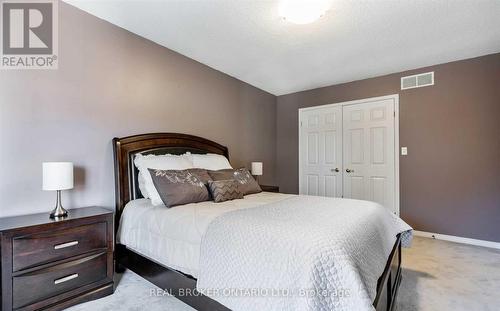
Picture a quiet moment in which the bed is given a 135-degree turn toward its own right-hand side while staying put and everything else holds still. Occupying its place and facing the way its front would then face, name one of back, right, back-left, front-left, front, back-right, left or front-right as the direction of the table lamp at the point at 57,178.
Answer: front

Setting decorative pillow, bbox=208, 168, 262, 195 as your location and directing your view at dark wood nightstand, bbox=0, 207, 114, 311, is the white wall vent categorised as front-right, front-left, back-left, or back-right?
back-left

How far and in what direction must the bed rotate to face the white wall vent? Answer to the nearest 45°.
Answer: approximately 90° to its left

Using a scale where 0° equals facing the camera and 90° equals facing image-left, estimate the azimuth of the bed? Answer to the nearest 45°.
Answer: approximately 315°

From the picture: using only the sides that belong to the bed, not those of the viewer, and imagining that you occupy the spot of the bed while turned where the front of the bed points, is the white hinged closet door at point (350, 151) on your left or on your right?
on your left

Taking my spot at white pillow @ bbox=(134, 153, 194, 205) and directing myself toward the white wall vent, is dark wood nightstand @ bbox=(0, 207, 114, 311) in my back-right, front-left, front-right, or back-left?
back-right
